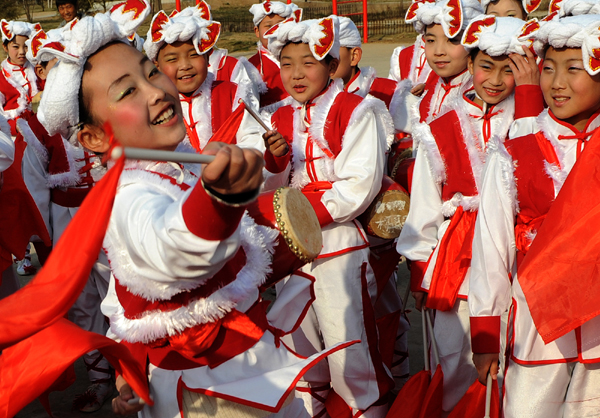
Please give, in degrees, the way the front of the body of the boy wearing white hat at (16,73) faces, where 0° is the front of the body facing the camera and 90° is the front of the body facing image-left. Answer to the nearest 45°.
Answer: approximately 315°

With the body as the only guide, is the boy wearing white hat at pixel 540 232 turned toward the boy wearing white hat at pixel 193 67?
no

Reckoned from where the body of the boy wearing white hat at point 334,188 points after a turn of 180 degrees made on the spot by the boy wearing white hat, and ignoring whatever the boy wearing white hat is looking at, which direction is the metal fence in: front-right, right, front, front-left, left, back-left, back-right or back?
front-left

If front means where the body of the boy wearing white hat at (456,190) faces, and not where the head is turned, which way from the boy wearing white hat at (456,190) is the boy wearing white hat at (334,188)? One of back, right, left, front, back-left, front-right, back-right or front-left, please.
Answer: right

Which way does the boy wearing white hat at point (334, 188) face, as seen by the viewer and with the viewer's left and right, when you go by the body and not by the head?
facing the viewer and to the left of the viewer

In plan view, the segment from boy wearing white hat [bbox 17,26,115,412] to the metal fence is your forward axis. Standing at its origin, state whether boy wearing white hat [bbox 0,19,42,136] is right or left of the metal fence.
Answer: left

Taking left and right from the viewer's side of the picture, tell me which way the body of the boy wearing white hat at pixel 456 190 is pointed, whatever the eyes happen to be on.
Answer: facing the viewer

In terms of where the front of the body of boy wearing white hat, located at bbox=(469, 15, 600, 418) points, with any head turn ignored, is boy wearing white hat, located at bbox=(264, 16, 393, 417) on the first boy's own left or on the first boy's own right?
on the first boy's own right

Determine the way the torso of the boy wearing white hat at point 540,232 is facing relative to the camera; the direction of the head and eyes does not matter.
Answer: toward the camera

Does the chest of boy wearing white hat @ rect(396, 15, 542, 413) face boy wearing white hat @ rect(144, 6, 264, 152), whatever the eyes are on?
no

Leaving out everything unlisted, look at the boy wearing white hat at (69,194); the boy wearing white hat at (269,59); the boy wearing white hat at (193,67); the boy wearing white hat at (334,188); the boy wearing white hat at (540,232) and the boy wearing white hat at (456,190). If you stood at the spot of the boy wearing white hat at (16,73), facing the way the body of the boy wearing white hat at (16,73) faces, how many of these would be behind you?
0

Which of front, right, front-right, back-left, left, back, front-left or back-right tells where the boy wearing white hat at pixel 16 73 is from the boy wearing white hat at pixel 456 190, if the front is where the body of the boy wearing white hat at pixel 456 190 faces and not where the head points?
back-right

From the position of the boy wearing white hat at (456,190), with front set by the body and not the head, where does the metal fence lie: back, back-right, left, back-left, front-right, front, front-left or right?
back

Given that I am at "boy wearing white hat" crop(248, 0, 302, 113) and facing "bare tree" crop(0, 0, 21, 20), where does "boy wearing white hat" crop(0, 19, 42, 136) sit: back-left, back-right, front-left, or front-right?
front-left

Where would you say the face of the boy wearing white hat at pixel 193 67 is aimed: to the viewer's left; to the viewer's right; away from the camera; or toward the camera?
toward the camera
